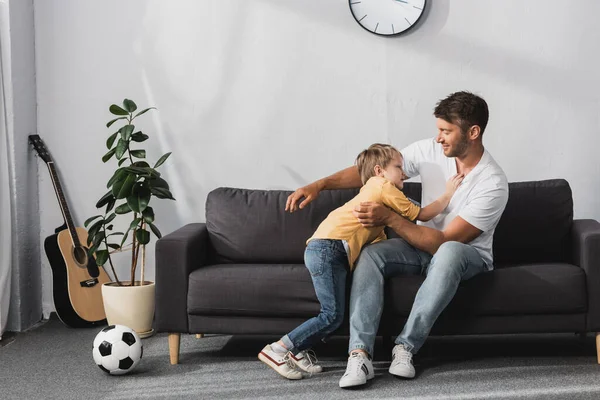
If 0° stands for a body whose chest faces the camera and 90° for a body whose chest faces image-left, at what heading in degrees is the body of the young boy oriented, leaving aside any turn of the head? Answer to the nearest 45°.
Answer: approximately 270°

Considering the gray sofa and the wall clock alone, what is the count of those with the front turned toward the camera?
2

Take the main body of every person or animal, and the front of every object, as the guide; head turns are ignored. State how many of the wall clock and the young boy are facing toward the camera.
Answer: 1

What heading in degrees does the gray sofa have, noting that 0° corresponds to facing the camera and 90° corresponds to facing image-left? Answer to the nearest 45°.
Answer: approximately 0°

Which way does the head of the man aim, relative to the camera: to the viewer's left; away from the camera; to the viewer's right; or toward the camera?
to the viewer's left

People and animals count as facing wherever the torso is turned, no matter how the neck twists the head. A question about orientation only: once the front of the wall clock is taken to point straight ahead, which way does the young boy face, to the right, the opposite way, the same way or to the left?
to the left

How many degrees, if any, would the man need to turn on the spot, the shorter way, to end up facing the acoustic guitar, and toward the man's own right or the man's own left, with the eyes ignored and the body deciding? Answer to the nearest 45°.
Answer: approximately 45° to the man's own right
